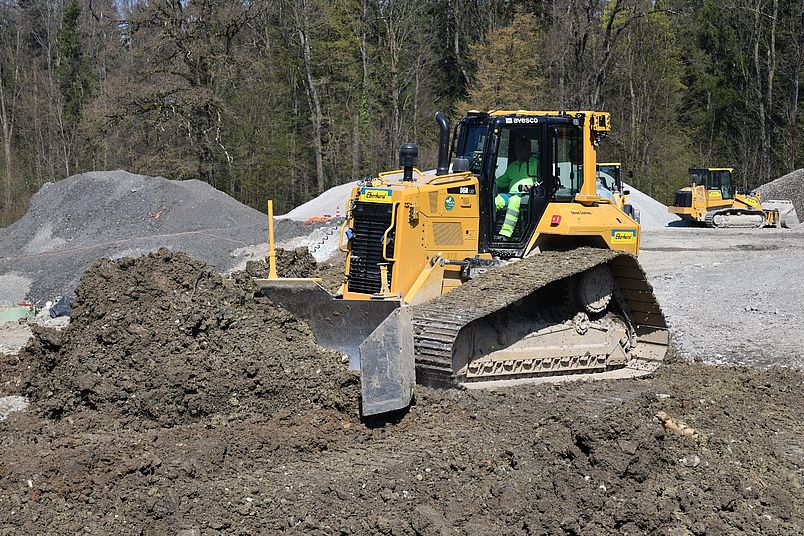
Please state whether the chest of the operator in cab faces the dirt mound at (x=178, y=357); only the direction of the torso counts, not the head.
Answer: yes

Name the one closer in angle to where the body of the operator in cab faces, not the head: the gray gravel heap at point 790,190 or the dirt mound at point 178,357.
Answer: the dirt mound

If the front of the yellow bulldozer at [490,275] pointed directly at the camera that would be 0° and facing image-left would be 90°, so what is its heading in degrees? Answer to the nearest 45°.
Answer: approximately 45°

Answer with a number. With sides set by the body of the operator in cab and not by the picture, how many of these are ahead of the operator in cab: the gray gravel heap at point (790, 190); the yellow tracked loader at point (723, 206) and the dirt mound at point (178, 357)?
1

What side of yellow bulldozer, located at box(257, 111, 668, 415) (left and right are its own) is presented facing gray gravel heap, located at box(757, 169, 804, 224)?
back

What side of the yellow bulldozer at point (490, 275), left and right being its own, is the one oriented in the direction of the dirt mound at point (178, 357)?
front

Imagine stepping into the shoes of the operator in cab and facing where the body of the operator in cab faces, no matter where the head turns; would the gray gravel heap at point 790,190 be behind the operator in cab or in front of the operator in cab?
behind

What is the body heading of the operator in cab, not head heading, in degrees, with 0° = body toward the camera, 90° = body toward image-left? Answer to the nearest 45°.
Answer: approximately 45°

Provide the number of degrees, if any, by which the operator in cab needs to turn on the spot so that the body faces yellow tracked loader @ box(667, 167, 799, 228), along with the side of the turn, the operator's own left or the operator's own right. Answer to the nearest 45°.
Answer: approximately 135° to the operator's own right
